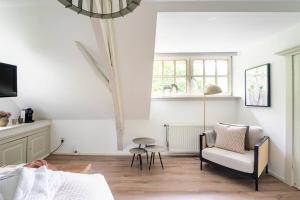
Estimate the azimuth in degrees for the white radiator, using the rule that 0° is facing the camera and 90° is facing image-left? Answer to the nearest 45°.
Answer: approximately 0°

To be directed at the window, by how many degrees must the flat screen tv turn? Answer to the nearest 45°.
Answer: approximately 45° to its left

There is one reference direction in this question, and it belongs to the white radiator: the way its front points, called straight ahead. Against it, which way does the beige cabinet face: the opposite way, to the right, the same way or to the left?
to the left

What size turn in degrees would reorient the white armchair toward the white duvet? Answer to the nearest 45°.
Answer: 0° — it already faces it

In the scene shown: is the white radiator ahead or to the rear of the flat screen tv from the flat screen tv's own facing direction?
ahead

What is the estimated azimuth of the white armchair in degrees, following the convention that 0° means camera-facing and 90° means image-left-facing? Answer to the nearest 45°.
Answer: approximately 45°

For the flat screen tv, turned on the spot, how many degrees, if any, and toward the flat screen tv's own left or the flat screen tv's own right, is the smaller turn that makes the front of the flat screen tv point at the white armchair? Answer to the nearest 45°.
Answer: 0° — it already faces it

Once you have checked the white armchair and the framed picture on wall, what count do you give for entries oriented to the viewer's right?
0

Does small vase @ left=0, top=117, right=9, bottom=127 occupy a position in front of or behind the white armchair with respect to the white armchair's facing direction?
in front

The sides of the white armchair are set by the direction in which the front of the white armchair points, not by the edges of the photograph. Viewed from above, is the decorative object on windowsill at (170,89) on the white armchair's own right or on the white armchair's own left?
on the white armchair's own right

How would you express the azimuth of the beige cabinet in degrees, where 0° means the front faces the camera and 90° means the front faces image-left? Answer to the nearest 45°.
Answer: approximately 315°

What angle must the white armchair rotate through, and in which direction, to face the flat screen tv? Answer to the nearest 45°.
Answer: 0° — it already faces it

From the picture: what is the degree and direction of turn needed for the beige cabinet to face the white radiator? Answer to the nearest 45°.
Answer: approximately 45° to its left

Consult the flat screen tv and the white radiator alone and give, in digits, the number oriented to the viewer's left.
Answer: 0
